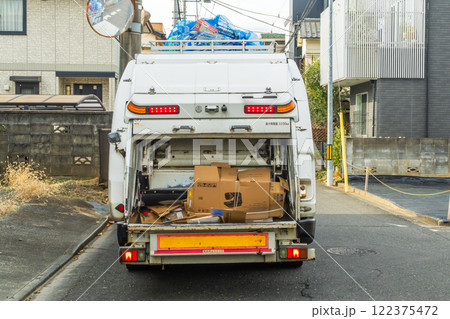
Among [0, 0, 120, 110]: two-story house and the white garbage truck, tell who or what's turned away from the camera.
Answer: the white garbage truck

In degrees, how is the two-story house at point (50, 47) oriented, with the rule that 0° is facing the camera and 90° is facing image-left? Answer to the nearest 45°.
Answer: approximately 0°

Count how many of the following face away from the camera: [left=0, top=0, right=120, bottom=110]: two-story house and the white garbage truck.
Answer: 1

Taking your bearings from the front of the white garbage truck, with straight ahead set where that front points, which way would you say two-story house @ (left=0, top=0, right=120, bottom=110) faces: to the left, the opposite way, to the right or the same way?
the opposite way

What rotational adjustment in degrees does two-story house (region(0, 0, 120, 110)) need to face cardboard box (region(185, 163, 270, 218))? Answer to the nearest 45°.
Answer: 0° — it already faces it

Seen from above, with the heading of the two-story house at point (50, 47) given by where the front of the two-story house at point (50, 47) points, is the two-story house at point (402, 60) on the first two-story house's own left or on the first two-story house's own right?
on the first two-story house's own left

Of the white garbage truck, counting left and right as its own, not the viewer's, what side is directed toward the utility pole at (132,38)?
front

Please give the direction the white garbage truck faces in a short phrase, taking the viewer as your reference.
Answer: facing away from the viewer

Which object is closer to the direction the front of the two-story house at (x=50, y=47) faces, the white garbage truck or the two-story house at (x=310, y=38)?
the white garbage truck
